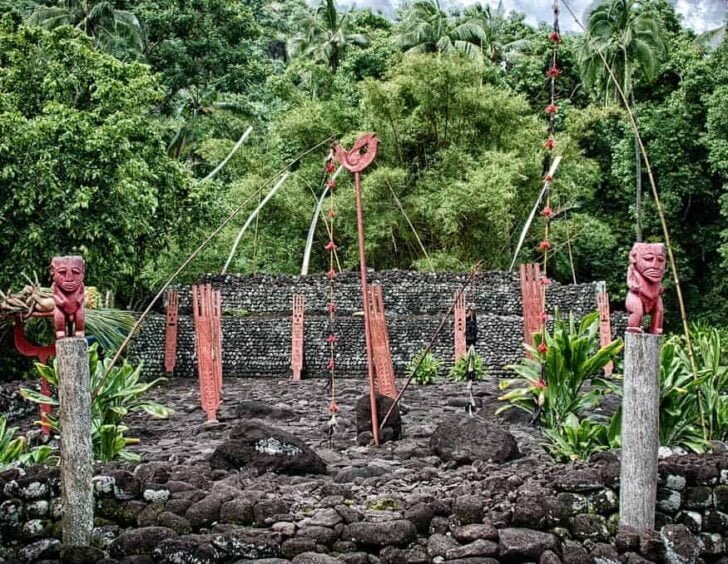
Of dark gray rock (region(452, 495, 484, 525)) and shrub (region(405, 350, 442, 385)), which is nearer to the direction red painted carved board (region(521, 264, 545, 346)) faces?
the dark gray rock

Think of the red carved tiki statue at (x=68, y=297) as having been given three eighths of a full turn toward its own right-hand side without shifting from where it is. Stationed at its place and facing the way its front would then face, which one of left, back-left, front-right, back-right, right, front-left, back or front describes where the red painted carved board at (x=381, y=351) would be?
right

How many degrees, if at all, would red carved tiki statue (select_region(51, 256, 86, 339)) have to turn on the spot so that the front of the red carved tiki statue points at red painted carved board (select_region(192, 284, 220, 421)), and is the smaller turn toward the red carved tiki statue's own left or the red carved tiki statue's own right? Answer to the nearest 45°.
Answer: approximately 180°

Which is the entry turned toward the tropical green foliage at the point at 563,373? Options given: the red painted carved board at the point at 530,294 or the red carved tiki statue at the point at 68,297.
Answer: the red painted carved board

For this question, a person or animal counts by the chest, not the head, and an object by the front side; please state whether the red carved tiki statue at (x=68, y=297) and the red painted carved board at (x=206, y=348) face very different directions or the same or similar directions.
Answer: same or similar directions

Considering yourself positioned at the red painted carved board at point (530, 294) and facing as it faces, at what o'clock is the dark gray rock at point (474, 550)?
The dark gray rock is roughly at 12 o'clock from the red painted carved board.

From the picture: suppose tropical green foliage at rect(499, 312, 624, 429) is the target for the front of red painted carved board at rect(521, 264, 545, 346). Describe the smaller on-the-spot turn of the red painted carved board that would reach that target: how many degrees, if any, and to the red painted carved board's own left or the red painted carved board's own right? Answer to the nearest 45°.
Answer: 0° — it already faces it

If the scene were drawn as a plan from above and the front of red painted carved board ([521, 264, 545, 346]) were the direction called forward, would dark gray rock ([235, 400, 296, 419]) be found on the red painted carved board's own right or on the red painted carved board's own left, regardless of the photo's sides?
on the red painted carved board's own right

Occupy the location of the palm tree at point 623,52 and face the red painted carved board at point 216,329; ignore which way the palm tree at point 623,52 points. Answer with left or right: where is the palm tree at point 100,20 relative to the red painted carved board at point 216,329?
right

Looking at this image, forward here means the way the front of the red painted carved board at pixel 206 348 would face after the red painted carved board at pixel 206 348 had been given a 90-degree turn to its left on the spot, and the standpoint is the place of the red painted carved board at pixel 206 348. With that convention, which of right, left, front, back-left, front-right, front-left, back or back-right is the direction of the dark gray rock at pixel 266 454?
right

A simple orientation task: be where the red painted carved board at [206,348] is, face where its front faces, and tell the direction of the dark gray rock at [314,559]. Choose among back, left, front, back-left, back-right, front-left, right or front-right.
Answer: front

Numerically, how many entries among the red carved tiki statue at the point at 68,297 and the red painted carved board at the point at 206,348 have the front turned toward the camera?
2

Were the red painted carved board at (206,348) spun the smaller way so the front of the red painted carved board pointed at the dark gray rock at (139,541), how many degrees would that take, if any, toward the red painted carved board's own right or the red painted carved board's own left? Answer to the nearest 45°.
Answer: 0° — it already faces it

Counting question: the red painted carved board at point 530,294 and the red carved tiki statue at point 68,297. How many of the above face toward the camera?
2

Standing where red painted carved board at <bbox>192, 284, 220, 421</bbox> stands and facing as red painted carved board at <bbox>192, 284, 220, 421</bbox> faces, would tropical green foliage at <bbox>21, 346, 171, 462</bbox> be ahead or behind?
ahead

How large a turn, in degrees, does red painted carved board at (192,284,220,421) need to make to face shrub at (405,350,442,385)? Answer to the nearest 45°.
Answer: approximately 135° to its left

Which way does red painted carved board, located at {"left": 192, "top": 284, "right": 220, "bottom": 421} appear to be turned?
toward the camera

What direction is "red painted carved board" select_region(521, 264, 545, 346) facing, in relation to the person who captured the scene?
facing the viewer

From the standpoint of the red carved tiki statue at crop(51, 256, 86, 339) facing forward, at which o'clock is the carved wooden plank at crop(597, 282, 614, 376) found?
The carved wooden plank is roughly at 8 o'clock from the red carved tiki statue.
